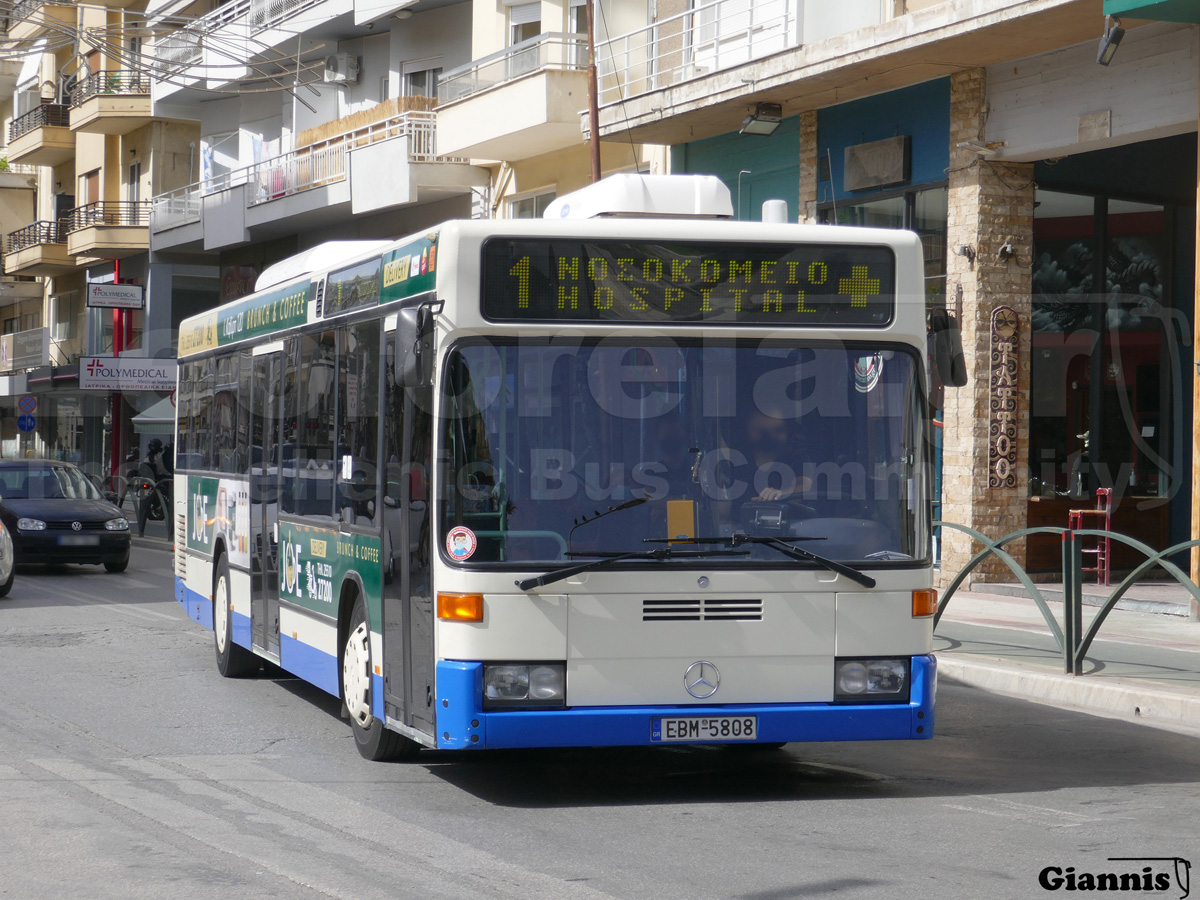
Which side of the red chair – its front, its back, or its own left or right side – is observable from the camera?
left

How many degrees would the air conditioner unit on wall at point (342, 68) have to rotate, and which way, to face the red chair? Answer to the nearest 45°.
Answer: approximately 90° to its left

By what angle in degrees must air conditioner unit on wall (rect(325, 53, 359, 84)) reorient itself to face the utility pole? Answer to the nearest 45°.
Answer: approximately 45° to its left

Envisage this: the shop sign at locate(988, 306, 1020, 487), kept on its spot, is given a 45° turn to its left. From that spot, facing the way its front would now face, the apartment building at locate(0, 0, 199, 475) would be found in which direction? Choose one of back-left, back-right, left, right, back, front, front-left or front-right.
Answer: back

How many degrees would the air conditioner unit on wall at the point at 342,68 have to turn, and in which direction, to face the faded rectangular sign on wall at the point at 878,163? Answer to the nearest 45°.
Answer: approximately 90° to its left

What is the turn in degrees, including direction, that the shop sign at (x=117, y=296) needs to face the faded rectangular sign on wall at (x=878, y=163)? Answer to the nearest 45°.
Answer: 0° — it already faces it

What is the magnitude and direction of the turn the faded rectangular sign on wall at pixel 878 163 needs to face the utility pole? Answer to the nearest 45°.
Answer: approximately 45° to its right

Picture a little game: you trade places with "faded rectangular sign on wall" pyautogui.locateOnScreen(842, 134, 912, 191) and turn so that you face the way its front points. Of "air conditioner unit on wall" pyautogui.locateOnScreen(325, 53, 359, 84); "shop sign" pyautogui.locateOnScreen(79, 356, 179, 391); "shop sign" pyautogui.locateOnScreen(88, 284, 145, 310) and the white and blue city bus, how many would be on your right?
3

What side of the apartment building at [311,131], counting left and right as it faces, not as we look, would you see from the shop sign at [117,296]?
right
